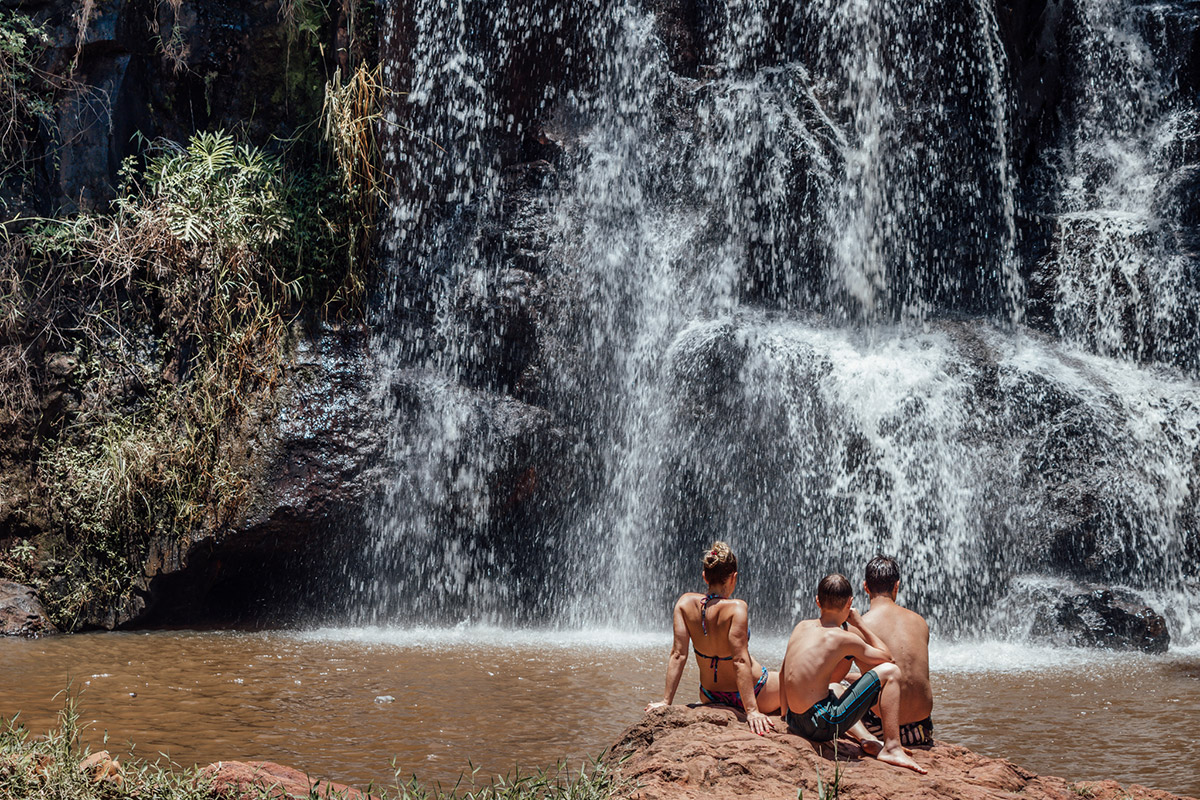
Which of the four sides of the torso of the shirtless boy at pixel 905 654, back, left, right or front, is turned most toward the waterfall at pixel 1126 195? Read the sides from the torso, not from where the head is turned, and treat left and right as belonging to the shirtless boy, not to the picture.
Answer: front

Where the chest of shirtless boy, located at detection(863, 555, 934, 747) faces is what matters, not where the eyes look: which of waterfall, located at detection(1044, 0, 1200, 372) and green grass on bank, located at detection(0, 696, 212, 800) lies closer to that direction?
the waterfall

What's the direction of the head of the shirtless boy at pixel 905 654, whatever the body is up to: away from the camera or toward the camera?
away from the camera

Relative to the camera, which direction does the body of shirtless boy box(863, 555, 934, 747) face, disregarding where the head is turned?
away from the camera

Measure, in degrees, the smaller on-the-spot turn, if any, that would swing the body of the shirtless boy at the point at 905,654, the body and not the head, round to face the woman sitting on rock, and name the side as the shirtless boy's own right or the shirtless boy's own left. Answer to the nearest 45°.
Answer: approximately 90° to the shirtless boy's own left

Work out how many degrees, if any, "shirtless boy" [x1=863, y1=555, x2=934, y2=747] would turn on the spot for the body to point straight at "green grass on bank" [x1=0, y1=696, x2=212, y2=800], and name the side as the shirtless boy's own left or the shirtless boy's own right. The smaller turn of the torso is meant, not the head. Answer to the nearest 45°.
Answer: approximately 135° to the shirtless boy's own left

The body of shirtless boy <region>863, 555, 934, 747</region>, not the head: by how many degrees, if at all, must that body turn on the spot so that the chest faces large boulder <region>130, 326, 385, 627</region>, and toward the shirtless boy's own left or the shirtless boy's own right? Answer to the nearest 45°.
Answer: approximately 45° to the shirtless boy's own left

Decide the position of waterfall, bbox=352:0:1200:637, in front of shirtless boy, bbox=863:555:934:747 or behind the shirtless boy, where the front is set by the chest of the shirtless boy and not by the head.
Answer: in front

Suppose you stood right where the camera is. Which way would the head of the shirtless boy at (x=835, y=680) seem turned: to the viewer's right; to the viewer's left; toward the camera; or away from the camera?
away from the camera

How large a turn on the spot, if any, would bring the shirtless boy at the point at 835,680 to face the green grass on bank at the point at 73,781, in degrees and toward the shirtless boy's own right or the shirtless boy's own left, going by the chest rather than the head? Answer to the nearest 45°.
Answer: approximately 135° to the shirtless boy's own left

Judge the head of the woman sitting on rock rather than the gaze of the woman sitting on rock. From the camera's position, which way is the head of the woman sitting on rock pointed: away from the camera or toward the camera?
away from the camera

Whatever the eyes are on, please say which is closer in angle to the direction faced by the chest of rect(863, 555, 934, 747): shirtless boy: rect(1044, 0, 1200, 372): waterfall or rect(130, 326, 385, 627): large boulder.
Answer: the waterfall

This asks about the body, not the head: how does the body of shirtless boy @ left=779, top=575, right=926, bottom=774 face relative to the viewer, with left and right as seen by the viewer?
facing away from the viewer and to the right of the viewer

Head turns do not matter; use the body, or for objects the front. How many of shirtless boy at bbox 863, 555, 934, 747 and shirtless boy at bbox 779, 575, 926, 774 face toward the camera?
0

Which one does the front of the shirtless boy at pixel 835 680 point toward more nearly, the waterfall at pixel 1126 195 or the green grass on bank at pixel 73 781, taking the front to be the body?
the waterfall
